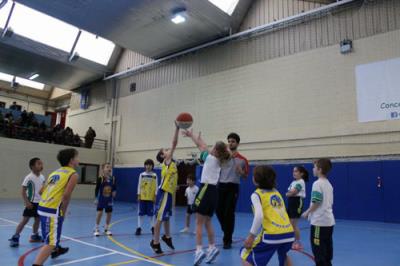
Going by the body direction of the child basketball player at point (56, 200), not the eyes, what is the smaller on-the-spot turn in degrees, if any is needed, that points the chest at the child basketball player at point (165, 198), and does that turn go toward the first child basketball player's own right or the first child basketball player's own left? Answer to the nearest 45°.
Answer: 0° — they already face them

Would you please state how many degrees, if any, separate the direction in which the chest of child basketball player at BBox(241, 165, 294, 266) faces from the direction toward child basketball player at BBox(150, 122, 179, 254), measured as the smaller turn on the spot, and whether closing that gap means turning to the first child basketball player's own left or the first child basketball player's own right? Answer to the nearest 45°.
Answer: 0° — they already face them

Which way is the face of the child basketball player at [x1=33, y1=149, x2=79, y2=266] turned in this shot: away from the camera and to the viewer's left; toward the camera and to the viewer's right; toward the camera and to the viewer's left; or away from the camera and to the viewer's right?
away from the camera and to the viewer's right

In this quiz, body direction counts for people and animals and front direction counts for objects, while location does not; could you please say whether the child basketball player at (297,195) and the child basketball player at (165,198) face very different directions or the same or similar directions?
very different directions

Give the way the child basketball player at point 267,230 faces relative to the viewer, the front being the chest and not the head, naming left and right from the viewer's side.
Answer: facing away from the viewer and to the left of the viewer

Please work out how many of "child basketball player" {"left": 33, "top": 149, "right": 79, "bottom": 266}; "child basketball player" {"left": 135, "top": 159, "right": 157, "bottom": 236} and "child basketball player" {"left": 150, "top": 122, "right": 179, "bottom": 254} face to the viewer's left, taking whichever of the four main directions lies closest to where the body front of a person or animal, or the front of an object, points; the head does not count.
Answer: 0

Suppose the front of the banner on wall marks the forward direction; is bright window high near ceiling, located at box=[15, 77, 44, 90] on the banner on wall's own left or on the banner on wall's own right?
on the banner on wall's own right

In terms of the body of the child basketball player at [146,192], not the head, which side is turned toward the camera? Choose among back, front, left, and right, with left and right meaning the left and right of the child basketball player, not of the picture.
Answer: front

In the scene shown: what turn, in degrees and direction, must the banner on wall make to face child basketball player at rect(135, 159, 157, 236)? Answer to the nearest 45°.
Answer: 0° — it already faces them
